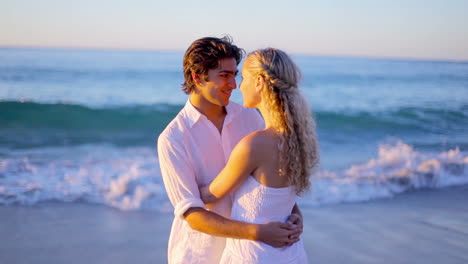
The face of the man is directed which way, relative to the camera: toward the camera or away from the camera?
toward the camera

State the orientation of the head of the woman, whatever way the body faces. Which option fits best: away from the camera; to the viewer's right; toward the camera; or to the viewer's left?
to the viewer's left

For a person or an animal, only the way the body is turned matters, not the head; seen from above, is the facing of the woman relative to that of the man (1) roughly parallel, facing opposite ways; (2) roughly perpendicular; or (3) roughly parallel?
roughly parallel, facing opposite ways

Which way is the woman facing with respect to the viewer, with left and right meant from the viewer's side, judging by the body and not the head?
facing away from the viewer and to the left of the viewer

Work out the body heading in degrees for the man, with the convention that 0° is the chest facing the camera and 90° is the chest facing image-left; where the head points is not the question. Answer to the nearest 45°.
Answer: approximately 315°
